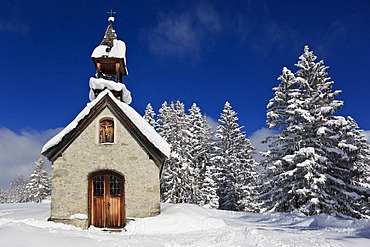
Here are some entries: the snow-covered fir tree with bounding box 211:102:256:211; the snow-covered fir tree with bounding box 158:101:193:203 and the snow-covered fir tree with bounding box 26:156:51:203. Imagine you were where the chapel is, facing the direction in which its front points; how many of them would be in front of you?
0

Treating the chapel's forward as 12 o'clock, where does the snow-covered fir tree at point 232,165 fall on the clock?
The snow-covered fir tree is roughly at 7 o'clock from the chapel.

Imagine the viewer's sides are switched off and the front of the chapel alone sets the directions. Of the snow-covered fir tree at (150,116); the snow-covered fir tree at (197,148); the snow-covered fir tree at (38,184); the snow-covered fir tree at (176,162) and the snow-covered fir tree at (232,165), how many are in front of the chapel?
0

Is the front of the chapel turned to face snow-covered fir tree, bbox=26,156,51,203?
no

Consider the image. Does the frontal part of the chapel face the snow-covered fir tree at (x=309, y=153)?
no

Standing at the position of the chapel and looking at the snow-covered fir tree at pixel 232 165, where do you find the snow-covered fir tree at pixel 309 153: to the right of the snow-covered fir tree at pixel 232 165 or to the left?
right

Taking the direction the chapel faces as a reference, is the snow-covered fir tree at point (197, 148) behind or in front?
behind

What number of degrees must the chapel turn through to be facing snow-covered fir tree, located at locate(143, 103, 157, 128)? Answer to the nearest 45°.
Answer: approximately 180°

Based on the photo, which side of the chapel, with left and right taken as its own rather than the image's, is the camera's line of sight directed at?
front

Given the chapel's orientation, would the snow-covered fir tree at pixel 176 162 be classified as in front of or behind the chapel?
behind

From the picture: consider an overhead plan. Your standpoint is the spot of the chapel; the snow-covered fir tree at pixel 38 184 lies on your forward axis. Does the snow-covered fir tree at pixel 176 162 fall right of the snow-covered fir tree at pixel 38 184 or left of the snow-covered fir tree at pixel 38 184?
right

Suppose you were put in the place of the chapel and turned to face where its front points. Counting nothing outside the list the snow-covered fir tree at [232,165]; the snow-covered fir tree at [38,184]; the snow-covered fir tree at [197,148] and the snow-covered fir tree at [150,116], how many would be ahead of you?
0

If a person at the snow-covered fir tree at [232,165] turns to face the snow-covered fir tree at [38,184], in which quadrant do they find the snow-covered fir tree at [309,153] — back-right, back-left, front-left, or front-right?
back-left

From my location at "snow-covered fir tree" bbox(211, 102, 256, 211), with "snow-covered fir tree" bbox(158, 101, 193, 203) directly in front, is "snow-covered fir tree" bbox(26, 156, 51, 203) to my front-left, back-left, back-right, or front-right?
front-right

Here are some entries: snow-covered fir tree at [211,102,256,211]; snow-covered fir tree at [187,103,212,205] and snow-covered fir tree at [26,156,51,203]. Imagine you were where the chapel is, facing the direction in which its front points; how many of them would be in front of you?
0
